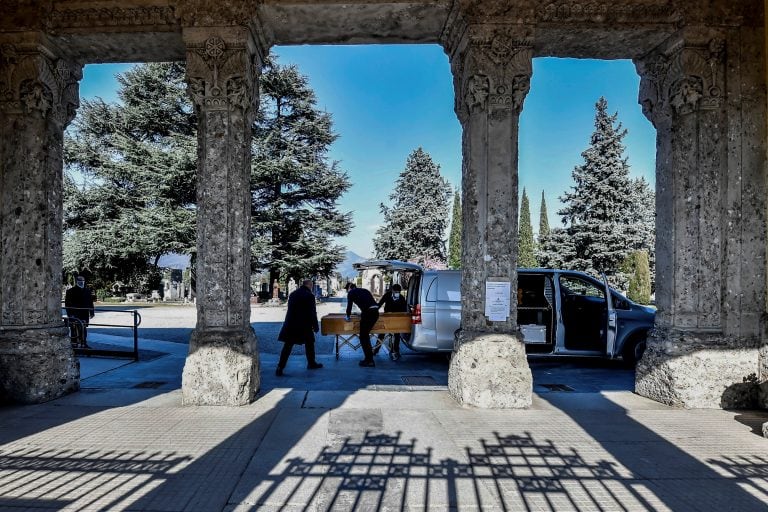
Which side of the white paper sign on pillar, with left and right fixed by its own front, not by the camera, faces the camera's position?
front

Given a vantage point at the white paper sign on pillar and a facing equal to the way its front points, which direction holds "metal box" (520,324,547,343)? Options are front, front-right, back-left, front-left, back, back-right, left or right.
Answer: back

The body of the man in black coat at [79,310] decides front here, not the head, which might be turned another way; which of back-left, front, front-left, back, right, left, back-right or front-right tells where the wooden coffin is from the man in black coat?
front-left

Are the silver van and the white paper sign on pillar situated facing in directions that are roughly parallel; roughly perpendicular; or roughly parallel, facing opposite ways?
roughly perpendicular

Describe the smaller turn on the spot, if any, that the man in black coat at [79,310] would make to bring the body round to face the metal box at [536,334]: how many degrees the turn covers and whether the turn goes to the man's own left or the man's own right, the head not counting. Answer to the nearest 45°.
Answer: approximately 45° to the man's own left

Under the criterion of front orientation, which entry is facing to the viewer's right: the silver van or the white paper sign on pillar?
the silver van

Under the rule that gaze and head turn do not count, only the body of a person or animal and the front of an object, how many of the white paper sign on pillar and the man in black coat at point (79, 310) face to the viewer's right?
0

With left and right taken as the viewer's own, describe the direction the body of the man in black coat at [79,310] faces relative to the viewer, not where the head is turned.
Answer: facing the viewer

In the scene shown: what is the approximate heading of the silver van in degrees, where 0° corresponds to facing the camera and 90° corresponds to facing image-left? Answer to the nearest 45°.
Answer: approximately 270°

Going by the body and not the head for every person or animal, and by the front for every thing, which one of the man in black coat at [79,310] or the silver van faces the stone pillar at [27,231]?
the man in black coat

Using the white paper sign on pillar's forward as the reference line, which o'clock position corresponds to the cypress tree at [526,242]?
The cypress tree is roughly at 6 o'clock from the white paper sign on pillar.

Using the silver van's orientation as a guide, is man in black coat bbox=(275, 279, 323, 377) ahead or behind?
behind

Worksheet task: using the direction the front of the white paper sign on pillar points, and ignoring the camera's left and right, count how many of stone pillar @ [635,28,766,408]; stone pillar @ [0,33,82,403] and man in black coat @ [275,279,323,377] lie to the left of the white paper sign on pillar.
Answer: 1
